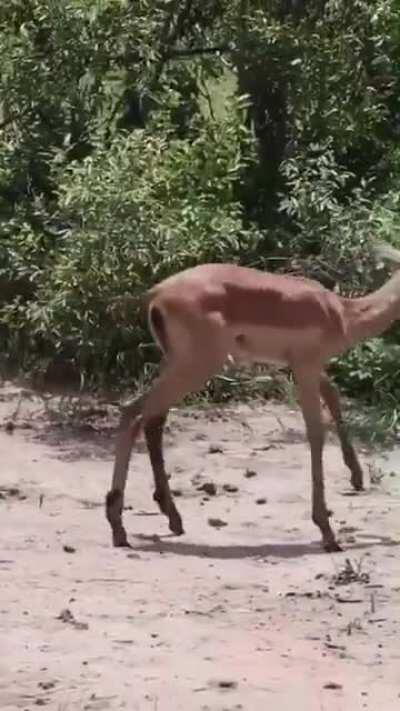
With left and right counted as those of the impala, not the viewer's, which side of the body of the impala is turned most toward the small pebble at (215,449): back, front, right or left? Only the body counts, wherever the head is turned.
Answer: left

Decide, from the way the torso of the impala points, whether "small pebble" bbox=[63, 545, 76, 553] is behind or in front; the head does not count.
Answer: behind

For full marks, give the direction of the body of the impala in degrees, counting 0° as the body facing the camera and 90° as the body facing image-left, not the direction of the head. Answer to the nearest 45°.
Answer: approximately 270°

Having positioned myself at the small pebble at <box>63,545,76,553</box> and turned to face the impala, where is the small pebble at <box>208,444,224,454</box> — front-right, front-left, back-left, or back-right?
front-left
